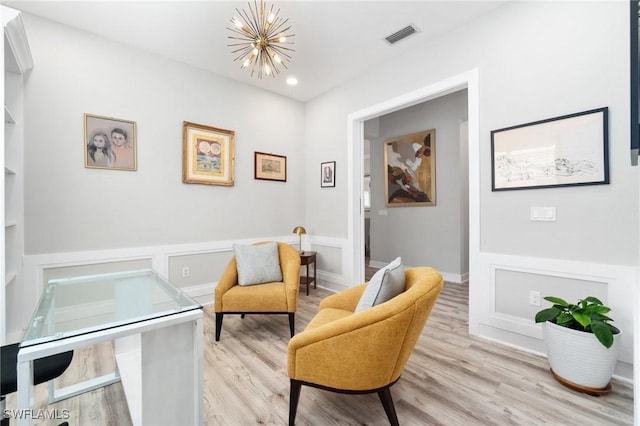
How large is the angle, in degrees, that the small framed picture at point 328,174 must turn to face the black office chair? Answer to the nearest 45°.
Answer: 0° — it already faces it

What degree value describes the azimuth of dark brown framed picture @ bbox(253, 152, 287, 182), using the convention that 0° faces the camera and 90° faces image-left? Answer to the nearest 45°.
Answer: approximately 315°

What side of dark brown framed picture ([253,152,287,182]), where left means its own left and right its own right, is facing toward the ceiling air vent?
front

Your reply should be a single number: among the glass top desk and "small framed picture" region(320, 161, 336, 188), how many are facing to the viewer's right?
0

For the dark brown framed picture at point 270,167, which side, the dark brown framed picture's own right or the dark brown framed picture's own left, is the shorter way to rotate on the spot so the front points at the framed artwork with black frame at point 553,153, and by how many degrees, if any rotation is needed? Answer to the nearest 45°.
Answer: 0° — it already faces it

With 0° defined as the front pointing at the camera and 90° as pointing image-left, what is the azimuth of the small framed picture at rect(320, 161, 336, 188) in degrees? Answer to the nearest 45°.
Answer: approximately 45°

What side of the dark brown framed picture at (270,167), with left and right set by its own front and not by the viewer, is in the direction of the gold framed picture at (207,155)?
right
